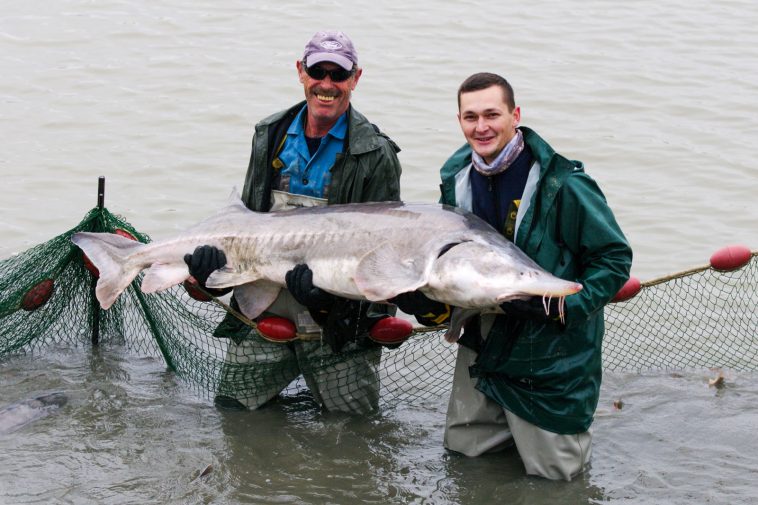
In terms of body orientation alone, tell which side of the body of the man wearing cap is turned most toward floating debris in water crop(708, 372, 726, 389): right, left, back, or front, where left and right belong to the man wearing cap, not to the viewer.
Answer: left

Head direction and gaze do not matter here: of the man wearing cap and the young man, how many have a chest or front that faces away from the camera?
0

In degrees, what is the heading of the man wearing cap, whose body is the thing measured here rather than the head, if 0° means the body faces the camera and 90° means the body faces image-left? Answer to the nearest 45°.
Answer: approximately 0°

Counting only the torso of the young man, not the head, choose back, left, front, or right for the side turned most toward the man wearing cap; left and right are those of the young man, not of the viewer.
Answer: right

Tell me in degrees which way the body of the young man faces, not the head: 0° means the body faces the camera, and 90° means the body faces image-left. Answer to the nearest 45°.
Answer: approximately 45°
